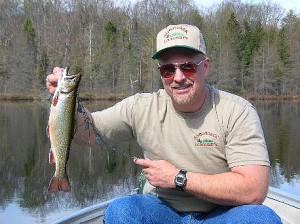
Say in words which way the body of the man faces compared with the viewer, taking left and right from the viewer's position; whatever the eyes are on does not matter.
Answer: facing the viewer
